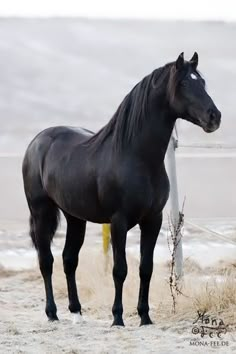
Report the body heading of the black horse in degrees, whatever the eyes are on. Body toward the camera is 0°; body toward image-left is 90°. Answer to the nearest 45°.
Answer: approximately 315°

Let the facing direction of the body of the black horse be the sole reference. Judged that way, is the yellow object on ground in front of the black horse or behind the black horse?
behind

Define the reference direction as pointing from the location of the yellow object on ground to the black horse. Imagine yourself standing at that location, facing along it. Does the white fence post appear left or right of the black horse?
left
